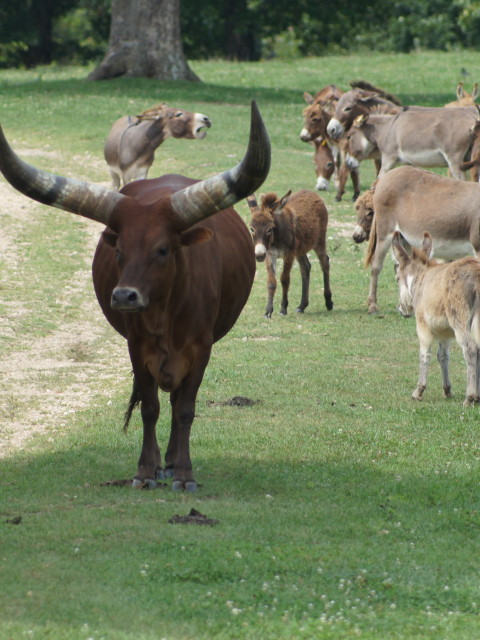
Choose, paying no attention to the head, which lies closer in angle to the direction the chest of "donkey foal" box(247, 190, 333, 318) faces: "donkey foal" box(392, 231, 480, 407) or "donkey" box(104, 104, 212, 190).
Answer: the donkey foal

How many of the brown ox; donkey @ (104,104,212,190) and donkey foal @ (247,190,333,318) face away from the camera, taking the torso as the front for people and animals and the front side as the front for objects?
0

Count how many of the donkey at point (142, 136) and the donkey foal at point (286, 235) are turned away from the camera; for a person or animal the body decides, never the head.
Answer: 0

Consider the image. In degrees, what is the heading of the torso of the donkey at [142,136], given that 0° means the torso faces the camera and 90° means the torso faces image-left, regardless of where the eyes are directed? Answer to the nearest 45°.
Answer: approximately 315°

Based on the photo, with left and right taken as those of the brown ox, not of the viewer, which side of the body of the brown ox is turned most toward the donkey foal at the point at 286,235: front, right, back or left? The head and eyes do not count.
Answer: back

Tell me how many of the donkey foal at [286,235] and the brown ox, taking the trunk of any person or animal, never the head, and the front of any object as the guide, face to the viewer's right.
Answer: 0

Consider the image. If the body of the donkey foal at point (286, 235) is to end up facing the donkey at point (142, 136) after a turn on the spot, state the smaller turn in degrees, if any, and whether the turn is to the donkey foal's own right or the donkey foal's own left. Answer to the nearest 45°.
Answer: approximately 135° to the donkey foal's own right

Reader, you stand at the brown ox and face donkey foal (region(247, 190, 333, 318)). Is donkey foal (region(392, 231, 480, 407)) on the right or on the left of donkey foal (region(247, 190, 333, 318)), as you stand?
right

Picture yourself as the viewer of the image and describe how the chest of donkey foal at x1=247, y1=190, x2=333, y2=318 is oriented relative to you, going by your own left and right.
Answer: facing the viewer and to the left of the viewer

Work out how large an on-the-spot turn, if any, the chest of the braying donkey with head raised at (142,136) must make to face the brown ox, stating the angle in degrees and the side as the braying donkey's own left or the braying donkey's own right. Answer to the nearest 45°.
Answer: approximately 45° to the braying donkey's own right

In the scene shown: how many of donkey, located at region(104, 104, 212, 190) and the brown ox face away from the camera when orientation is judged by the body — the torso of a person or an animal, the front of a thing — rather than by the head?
0

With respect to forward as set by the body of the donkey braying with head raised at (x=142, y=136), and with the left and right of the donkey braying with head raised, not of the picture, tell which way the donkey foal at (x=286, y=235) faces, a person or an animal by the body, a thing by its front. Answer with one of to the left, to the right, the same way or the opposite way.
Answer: to the right

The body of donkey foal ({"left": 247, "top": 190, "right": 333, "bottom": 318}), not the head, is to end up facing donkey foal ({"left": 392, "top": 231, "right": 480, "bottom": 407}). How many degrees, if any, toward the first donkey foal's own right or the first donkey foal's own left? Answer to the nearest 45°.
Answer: approximately 45° to the first donkey foal's own left

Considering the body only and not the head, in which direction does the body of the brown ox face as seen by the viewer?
toward the camera

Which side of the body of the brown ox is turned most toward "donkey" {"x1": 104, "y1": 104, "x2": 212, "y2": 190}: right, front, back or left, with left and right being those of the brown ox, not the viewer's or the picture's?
back
